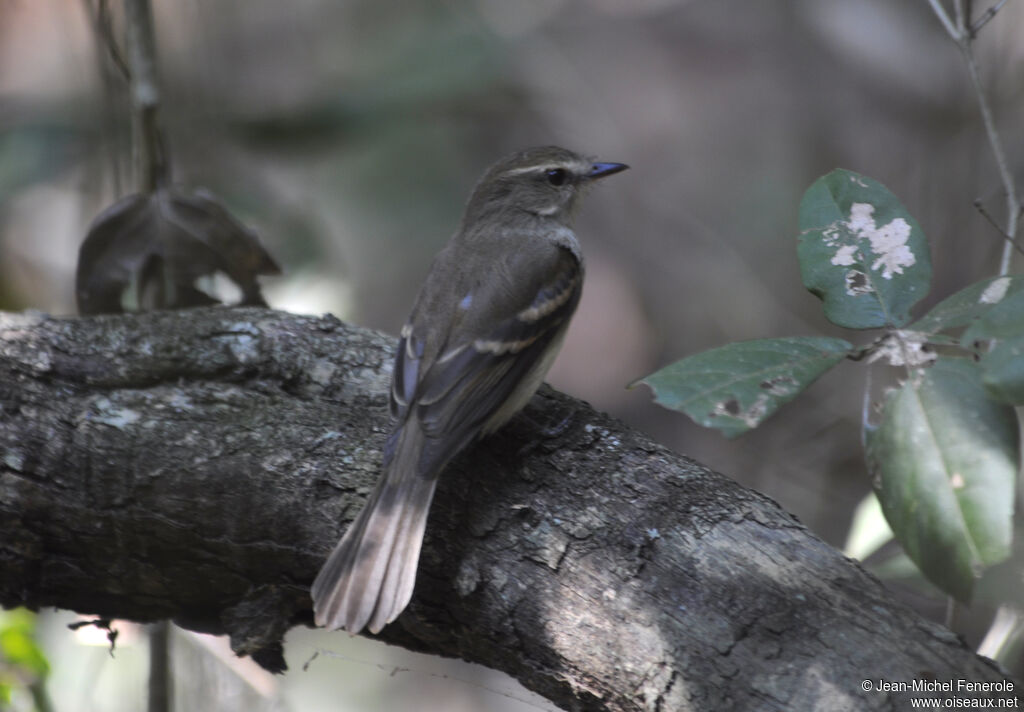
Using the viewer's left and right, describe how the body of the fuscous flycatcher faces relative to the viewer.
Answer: facing away from the viewer and to the right of the viewer

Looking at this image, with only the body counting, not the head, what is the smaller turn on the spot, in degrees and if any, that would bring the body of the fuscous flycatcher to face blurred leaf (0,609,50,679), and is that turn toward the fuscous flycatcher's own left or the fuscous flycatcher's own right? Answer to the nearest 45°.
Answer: approximately 135° to the fuscous flycatcher's own left

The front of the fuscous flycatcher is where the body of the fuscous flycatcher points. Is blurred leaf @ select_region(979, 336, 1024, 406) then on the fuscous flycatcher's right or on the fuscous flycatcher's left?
on the fuscous flycatcher's right

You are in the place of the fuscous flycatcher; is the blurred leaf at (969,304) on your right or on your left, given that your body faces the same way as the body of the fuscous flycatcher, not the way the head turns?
on your right

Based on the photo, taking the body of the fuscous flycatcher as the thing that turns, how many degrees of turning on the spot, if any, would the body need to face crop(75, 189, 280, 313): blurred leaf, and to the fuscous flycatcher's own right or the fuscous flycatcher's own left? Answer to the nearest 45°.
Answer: approximately 90° to the fuscous flycatcher's own left
